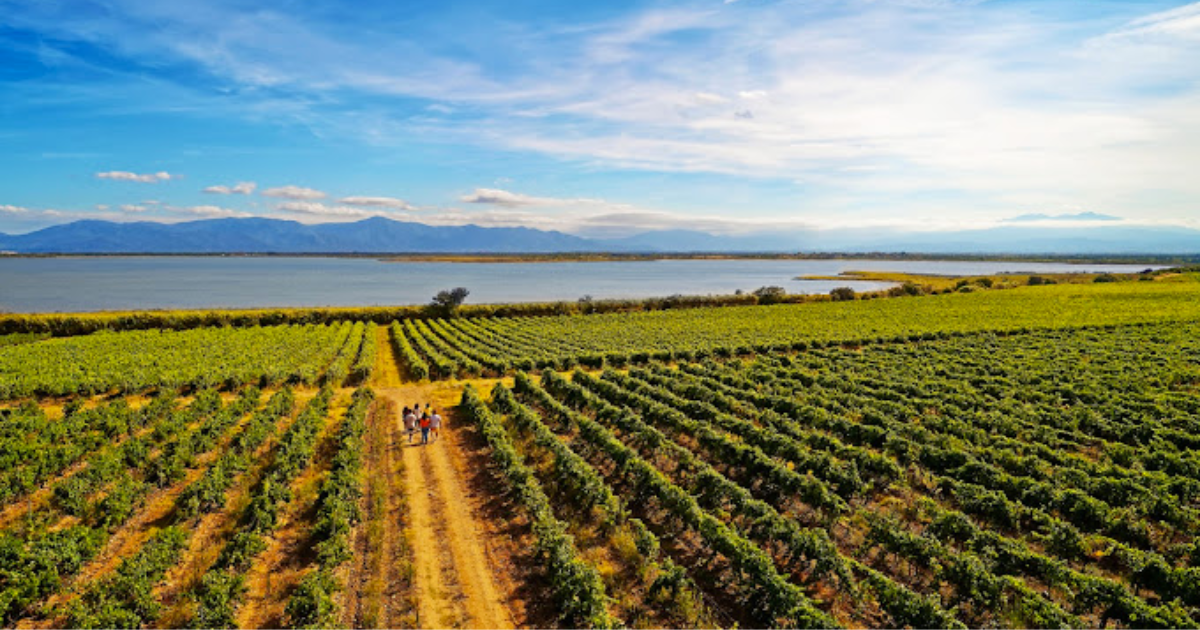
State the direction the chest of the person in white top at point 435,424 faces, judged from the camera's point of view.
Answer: away from the camera

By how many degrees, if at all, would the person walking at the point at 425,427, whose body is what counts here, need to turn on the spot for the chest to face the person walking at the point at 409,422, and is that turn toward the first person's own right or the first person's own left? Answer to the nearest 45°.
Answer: approximately 45° to the first person's own left

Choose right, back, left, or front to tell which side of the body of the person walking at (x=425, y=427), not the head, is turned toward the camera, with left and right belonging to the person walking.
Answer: back

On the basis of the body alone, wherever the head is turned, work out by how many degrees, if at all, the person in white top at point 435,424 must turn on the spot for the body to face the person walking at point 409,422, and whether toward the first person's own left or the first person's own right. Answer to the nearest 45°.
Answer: approximately 90° to the first person's own left
